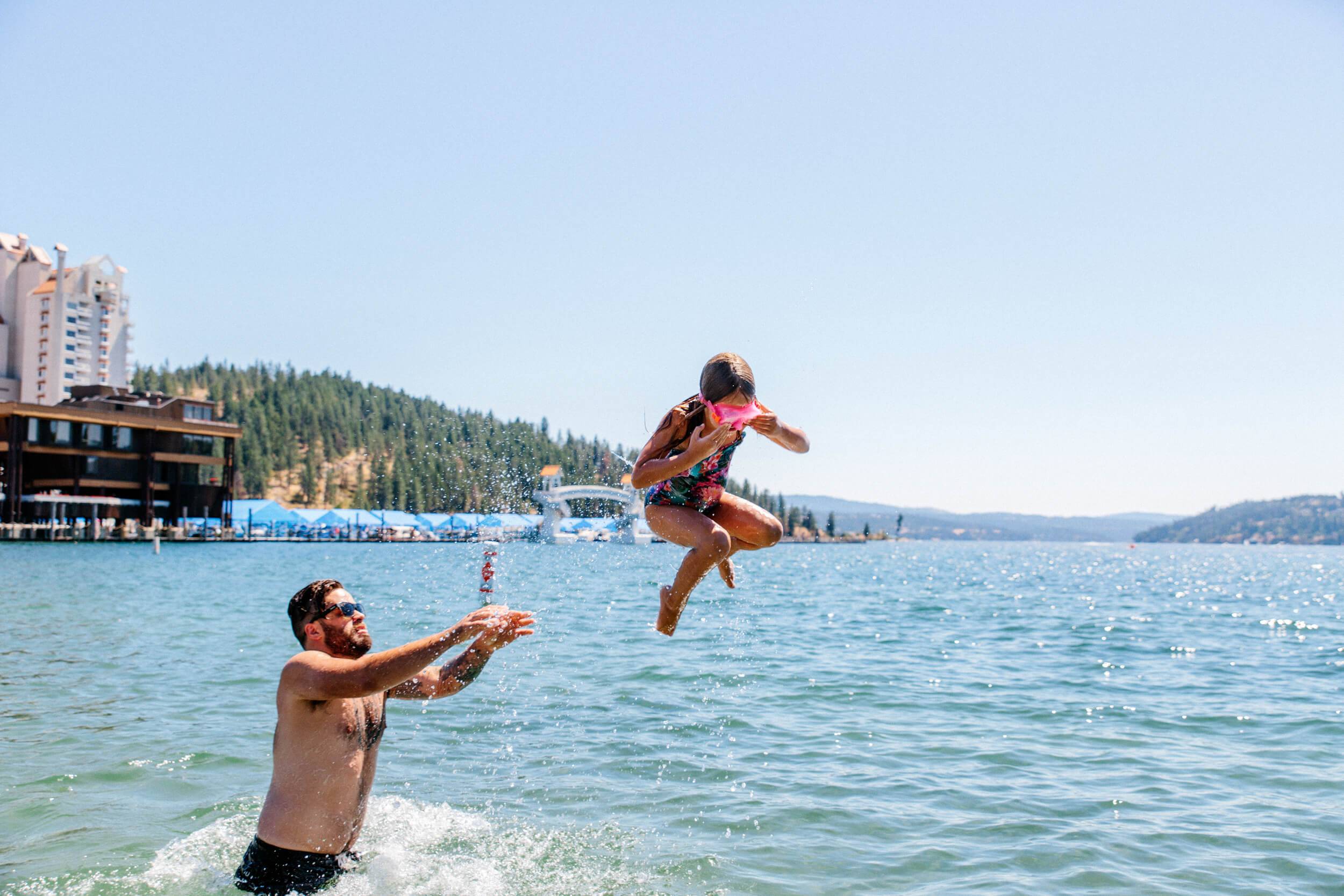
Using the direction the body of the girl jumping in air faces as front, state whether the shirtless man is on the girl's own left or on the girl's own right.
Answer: on the girl's own right

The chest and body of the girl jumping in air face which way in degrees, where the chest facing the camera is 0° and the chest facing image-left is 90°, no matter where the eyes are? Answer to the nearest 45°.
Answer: approximately 315°

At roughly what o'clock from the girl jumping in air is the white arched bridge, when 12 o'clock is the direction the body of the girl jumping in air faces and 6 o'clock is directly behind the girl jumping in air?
The white arched bridge is roughly at 7 o'clock from the girl jumping in air.
